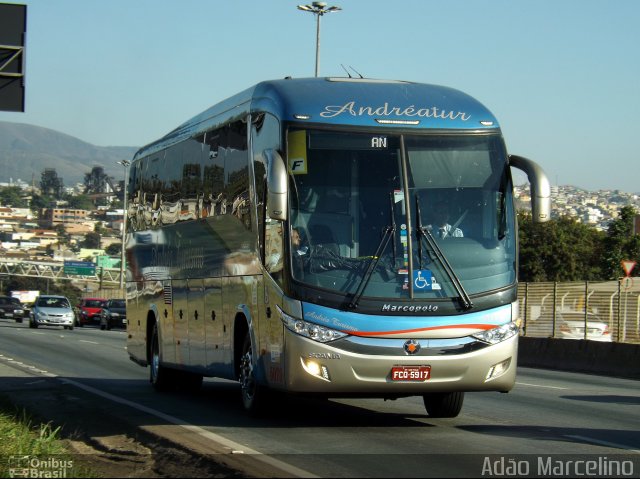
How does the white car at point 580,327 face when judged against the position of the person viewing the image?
facing away from the viewer and to the left of the viewer

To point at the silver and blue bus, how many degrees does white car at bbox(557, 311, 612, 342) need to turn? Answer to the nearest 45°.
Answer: approximately 135° to its left
